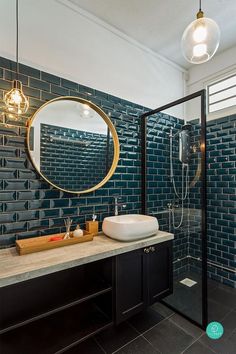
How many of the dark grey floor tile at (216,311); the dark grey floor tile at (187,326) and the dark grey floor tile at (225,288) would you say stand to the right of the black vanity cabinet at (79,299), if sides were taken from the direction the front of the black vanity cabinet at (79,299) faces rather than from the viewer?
0

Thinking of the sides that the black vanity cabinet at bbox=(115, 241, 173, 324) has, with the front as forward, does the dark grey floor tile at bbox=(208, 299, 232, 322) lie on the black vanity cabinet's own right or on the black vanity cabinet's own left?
on the black vanity cabinet's own left

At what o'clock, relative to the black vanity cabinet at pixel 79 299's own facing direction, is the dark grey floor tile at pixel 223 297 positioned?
The dark grey floor tile is roughly at 10 o'clock from the black vanity cabinet.

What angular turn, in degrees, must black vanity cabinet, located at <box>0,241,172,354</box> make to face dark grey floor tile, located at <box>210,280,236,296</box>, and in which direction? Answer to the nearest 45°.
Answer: approximately 45° to its left

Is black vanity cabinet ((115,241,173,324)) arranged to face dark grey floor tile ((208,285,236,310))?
no

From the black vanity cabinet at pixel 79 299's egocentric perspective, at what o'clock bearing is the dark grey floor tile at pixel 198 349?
The dark grey floor tile is roughly at 11 o'clock from the black vanity cabinet.

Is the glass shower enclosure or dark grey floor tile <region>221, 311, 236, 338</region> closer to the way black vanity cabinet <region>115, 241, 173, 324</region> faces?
the dark grey floor tile

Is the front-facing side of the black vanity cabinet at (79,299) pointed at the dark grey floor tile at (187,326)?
no

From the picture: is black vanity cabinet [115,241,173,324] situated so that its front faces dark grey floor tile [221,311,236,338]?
no

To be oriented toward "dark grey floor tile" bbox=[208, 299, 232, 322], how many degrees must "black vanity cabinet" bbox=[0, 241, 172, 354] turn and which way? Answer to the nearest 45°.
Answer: approximately 45° to its left

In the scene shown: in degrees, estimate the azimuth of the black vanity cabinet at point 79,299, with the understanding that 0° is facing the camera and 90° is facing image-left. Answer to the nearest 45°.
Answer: approximately 315°
